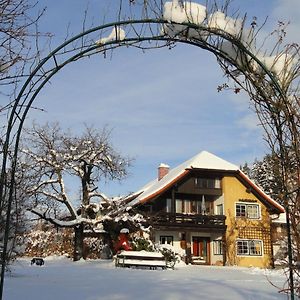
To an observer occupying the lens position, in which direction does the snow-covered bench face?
facing the viewer

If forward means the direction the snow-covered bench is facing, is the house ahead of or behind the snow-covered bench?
behind

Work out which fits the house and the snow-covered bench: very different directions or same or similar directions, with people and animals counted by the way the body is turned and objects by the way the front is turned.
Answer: same or similar directions

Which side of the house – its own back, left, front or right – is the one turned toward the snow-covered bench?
front

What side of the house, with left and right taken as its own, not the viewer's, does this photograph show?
front

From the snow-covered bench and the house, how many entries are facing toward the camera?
2
